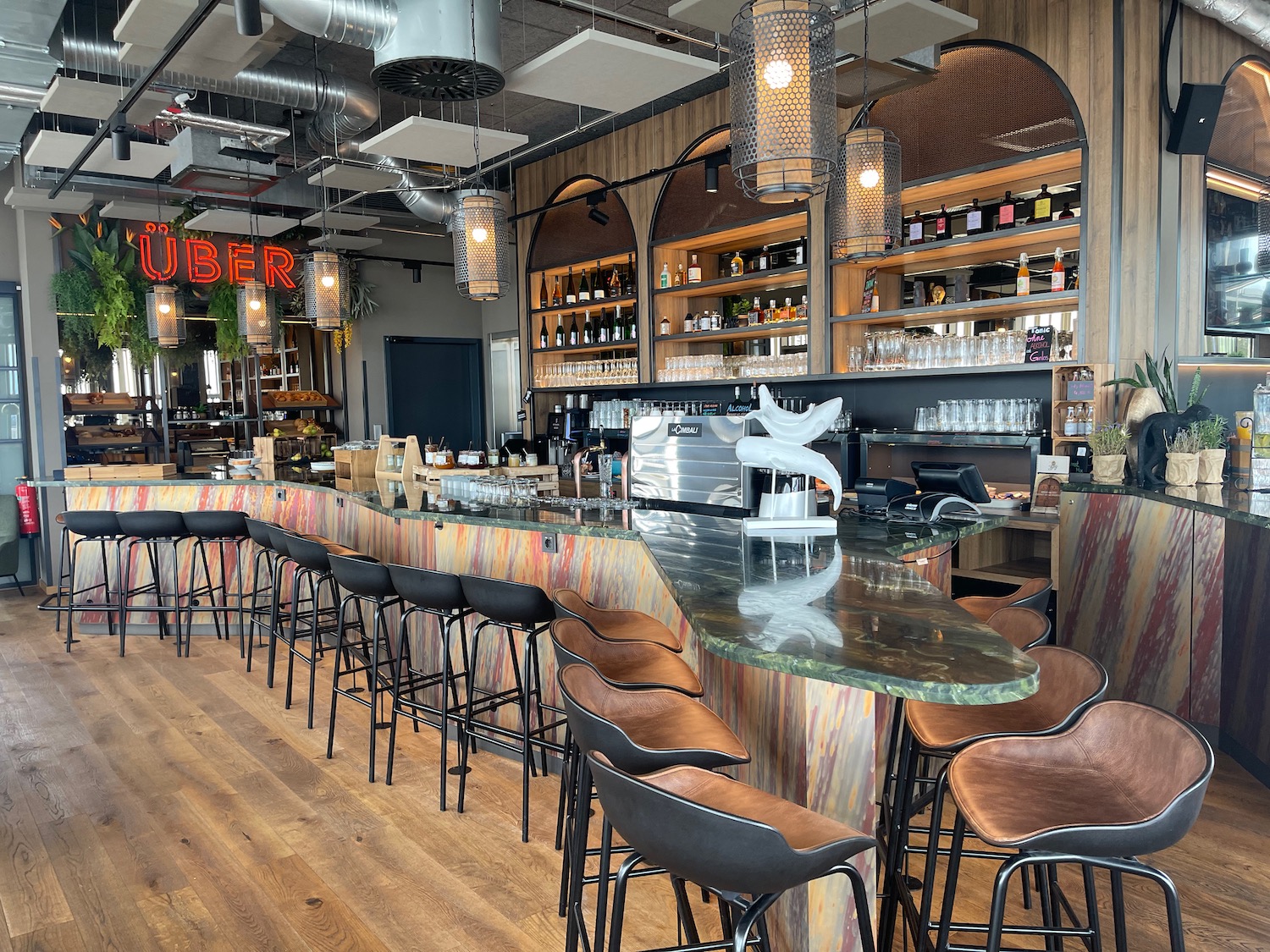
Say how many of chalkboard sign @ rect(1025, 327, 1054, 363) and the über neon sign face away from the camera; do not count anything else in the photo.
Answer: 0

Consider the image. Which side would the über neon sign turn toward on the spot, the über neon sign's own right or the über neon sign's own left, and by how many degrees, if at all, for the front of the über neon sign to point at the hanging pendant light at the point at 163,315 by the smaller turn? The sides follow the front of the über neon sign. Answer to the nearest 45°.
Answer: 0° — it already faces it

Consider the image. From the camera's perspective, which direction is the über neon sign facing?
toward the camera

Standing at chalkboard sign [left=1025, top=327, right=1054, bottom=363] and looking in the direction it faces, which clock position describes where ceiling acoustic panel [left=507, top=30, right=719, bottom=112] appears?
The ceiling acoustic panel is roughly at 3 o'clock from the chalkboard sign.

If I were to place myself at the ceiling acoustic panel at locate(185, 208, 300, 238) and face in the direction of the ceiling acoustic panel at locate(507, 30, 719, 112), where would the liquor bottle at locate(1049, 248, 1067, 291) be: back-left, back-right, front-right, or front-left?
front-left

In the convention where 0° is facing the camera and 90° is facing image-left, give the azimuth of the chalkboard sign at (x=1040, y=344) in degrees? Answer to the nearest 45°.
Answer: approximately 45°

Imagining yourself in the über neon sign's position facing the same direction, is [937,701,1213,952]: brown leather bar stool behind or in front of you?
in front

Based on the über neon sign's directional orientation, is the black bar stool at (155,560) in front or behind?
in front

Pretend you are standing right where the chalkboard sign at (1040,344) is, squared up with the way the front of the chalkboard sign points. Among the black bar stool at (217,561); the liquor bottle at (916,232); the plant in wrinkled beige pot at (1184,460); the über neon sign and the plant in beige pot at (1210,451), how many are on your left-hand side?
2
